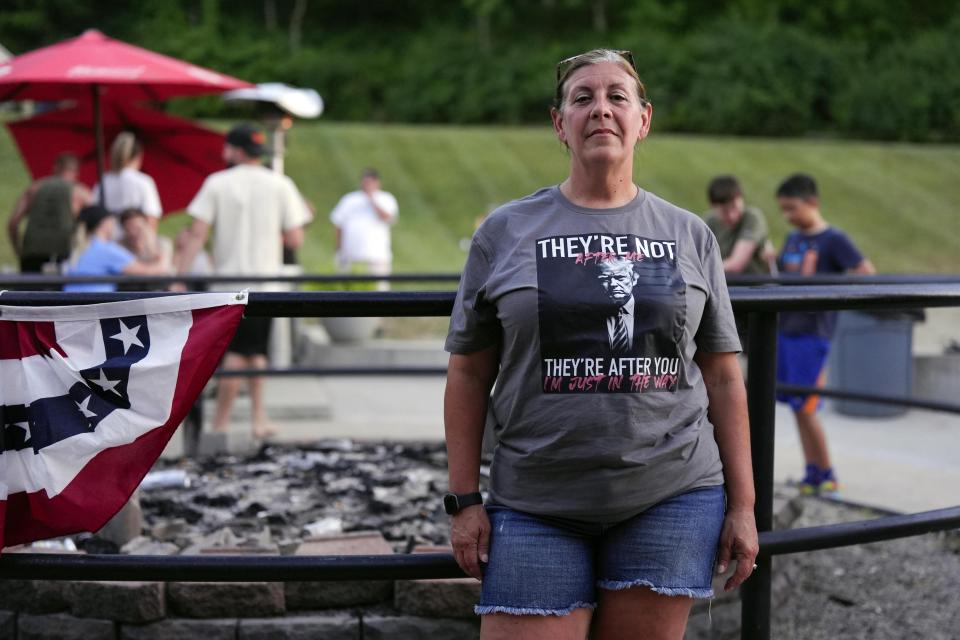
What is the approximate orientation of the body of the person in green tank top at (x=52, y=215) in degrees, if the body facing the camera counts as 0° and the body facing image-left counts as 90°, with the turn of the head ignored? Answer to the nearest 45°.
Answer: approximately 225°

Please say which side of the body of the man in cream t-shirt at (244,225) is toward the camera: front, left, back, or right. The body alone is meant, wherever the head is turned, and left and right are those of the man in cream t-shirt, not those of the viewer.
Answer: back

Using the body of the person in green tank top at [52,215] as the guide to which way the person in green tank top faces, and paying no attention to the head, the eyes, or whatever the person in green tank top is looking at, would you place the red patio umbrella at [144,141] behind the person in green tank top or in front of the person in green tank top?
in front

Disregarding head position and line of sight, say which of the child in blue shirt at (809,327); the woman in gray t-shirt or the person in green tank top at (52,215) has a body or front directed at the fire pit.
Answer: the child in blue shirt

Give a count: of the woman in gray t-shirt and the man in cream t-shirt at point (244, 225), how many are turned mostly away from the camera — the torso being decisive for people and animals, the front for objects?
1

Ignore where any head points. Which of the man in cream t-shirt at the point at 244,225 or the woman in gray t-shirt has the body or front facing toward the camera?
the woman in gray t-shirt

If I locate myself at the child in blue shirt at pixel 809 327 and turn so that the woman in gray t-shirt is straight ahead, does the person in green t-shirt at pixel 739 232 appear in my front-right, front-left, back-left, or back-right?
back-right

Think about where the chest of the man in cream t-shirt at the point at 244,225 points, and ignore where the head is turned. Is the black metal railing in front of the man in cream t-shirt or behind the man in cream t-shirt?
behind

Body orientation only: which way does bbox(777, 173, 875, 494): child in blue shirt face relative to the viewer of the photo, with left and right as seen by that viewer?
facing the viewer and to the left of the viewer

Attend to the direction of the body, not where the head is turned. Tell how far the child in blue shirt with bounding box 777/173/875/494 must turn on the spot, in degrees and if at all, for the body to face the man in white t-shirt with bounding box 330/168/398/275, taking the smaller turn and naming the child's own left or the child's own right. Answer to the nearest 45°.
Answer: approximately 90° to the child's own right

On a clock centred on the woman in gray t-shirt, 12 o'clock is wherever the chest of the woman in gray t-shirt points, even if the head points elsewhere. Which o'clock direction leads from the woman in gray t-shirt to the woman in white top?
The woman in white top is roughly at 5 o'clock from the woman in gray t-shirt.

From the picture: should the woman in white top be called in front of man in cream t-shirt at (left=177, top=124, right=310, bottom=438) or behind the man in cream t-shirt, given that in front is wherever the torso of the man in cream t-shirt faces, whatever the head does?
in front

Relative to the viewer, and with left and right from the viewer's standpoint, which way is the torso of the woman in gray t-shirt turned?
facing the viewer

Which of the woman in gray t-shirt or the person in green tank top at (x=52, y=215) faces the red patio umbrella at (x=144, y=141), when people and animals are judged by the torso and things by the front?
the person in green tank top

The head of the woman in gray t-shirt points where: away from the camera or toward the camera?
toward the camera
